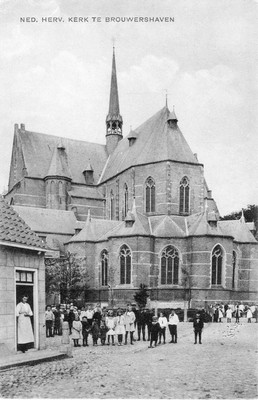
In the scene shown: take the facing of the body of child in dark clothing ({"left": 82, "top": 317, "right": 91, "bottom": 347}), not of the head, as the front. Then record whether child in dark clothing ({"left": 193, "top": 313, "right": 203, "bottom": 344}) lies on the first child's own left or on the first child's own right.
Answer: on the first child's own left

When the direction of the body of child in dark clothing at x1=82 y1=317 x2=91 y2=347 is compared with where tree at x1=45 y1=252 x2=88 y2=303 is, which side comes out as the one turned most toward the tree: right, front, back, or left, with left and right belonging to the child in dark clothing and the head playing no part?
back

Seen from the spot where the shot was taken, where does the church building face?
facing away from the viewer and to the left of the viewer

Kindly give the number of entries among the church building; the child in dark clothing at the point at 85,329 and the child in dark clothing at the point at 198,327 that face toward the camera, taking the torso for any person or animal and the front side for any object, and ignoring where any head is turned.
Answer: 2

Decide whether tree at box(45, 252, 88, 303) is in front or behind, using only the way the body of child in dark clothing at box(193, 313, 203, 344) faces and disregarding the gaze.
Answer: behind

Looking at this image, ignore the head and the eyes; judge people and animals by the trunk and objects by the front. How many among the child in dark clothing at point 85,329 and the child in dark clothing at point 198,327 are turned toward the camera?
2

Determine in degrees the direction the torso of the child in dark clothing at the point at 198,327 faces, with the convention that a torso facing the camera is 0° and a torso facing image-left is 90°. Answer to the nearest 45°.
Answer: approximately 0°
